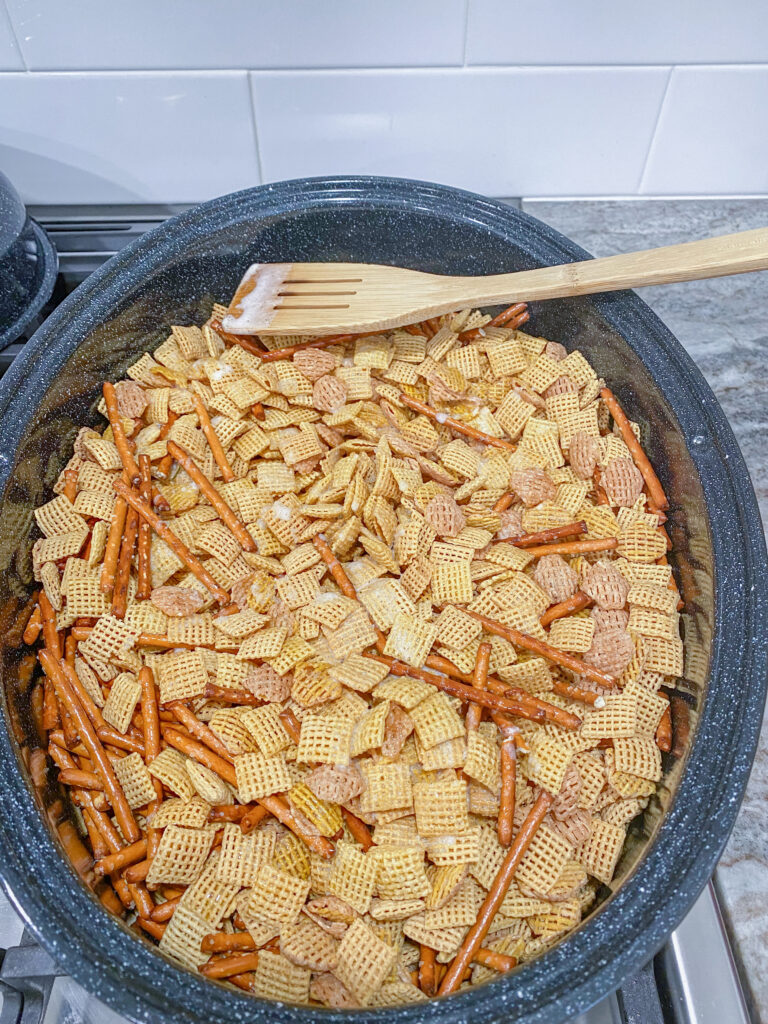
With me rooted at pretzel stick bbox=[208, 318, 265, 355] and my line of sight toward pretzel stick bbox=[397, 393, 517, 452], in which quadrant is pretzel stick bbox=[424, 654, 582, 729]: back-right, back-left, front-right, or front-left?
front-right

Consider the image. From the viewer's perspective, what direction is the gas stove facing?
toward the camera
